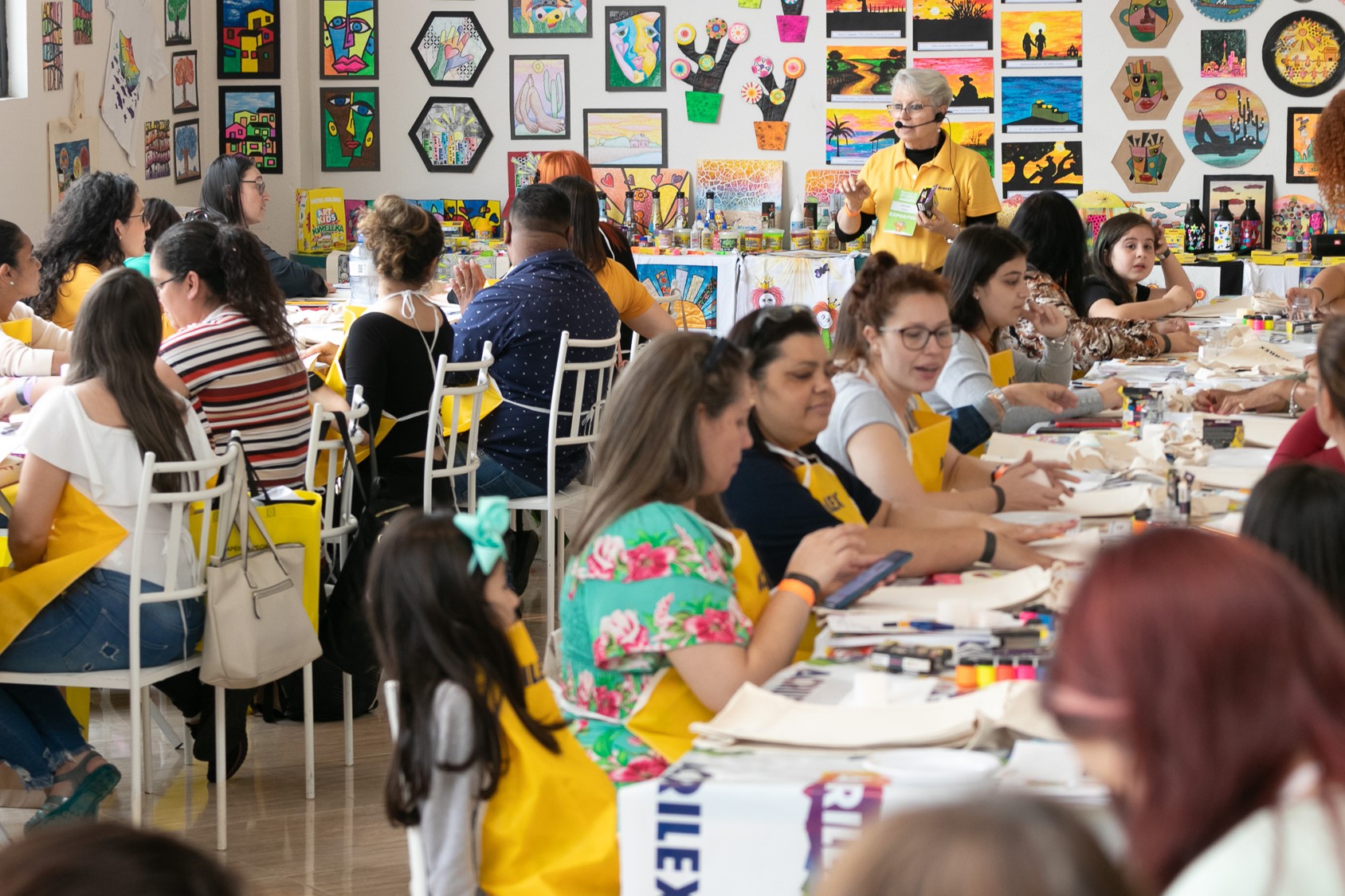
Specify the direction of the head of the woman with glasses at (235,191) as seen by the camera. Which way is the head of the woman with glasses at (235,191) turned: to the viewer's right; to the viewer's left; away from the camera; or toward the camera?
to the viewer's right

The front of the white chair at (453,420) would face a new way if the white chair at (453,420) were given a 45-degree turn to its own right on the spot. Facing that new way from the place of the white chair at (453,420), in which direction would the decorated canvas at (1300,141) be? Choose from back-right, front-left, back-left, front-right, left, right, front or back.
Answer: front-right

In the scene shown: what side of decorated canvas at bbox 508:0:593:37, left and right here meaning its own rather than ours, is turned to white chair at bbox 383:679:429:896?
front

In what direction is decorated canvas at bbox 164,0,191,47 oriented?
toward the camera

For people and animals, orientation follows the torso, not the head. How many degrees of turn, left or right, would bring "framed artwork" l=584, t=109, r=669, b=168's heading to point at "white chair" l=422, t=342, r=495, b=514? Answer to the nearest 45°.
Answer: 0° — it already faces it

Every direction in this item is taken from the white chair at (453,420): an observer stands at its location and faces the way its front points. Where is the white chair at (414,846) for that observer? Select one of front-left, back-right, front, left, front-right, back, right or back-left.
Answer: back-left

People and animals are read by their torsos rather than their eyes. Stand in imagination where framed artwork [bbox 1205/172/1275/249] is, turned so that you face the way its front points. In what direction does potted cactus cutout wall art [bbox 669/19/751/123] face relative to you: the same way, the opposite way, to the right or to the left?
the same way

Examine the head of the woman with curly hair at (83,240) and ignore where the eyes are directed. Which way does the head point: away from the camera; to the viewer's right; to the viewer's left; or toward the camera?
to the viewer's right

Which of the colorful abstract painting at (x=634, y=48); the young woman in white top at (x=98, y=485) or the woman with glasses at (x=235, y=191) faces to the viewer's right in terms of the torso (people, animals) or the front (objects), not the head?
the woman with glasses

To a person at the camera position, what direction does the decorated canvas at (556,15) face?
facing the viewer

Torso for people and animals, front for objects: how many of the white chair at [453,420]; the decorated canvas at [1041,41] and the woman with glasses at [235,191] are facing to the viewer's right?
1

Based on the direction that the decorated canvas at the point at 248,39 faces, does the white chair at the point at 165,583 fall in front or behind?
in front

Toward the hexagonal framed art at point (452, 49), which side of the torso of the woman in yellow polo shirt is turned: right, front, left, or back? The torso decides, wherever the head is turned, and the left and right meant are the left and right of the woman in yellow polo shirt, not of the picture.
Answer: right

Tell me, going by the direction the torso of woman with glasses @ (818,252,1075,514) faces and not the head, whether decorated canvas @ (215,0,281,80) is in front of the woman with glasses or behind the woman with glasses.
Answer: behind

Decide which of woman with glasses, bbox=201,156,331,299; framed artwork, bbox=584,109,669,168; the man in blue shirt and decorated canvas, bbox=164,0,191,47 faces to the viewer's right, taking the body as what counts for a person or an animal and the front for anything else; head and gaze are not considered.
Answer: the woman with glasses

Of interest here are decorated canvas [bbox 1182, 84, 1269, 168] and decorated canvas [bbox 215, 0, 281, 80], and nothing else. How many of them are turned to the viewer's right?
0

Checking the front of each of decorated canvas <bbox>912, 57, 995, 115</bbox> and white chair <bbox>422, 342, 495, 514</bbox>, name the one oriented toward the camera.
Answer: the decorated canvas

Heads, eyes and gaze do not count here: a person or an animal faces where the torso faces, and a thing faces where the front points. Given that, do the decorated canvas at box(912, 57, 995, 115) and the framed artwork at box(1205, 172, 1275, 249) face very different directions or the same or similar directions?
same or similar directions

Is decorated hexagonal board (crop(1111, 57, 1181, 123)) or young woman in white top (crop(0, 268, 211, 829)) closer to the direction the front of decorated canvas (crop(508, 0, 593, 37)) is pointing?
the young woman in white top

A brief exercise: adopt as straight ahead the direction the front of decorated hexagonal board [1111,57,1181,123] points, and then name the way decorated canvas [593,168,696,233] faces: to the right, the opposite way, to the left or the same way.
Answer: the same way

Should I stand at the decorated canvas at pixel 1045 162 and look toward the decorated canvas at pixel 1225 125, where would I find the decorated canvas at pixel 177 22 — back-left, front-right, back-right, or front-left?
back-right

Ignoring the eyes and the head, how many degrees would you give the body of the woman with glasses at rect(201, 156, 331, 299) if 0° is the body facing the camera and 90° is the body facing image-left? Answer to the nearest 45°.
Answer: approximately 270°

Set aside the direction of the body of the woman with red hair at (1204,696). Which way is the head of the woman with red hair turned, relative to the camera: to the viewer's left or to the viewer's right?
to the viewer's left

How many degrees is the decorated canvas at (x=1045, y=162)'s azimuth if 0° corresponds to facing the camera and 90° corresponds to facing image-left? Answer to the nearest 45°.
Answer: approximately 0°
